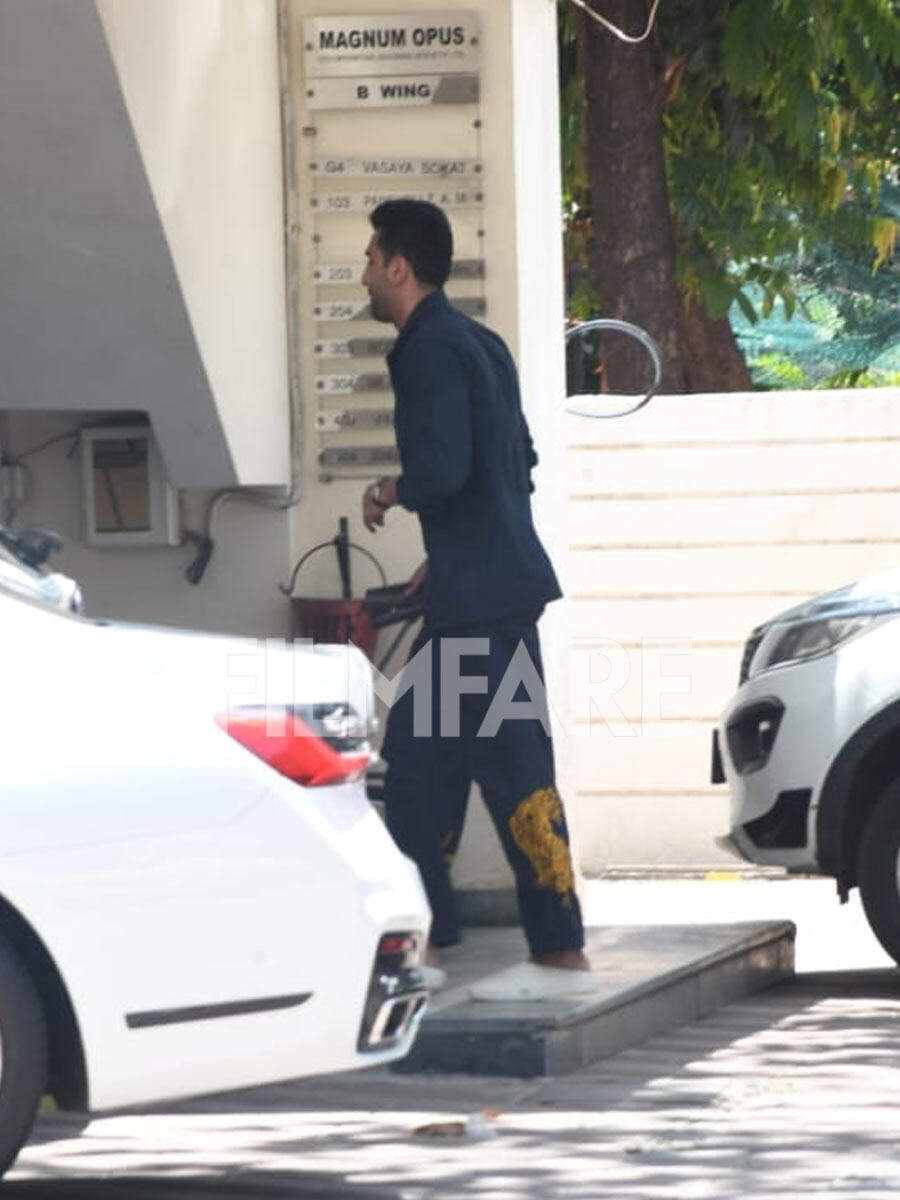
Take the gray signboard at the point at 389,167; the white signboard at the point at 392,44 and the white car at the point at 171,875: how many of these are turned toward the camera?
2

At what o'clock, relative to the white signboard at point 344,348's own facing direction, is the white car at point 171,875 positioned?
The white car is roughly at 12 o'clock from the white signboard.

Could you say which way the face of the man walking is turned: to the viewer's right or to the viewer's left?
to the viewer's left

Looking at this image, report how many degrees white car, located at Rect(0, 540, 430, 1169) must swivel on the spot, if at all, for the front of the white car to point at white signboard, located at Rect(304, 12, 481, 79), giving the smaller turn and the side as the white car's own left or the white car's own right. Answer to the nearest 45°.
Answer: approximately 90° to the white car's own right

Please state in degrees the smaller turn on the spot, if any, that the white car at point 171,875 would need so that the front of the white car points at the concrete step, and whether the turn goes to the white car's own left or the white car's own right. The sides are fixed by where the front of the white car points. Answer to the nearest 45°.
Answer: approximately 135° to the white car's own right

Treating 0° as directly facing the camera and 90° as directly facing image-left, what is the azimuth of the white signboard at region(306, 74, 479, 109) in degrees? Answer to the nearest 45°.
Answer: approximately 0°

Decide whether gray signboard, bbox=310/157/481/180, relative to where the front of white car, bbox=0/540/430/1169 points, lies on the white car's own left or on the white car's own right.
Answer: on the white car's own right
